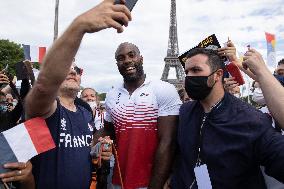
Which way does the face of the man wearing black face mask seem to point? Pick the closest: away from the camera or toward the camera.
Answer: toward the camera

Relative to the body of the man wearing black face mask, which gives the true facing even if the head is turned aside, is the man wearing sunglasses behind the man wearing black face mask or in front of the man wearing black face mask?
in front

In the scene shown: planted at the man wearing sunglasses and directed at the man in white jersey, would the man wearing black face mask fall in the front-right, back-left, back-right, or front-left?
front-right

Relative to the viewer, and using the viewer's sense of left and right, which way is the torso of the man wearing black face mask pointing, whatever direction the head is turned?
facing the viewer and to the left of the viewer

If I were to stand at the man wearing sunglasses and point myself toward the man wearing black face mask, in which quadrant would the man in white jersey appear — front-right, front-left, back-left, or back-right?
front-left

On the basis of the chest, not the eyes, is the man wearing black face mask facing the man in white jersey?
no

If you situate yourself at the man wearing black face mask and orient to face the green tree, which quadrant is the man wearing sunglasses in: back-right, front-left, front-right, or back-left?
front-left

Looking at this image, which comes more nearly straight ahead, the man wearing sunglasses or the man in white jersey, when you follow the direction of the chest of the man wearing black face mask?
the man wearing sunglasses

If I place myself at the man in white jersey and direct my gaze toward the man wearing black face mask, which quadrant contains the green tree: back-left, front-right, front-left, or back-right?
back-left

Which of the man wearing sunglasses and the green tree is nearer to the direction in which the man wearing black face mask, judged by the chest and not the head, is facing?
the man wearing sunglasses

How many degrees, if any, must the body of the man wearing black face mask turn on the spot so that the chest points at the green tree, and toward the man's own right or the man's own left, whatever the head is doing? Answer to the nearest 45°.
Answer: approximately 90° to the man's own right
